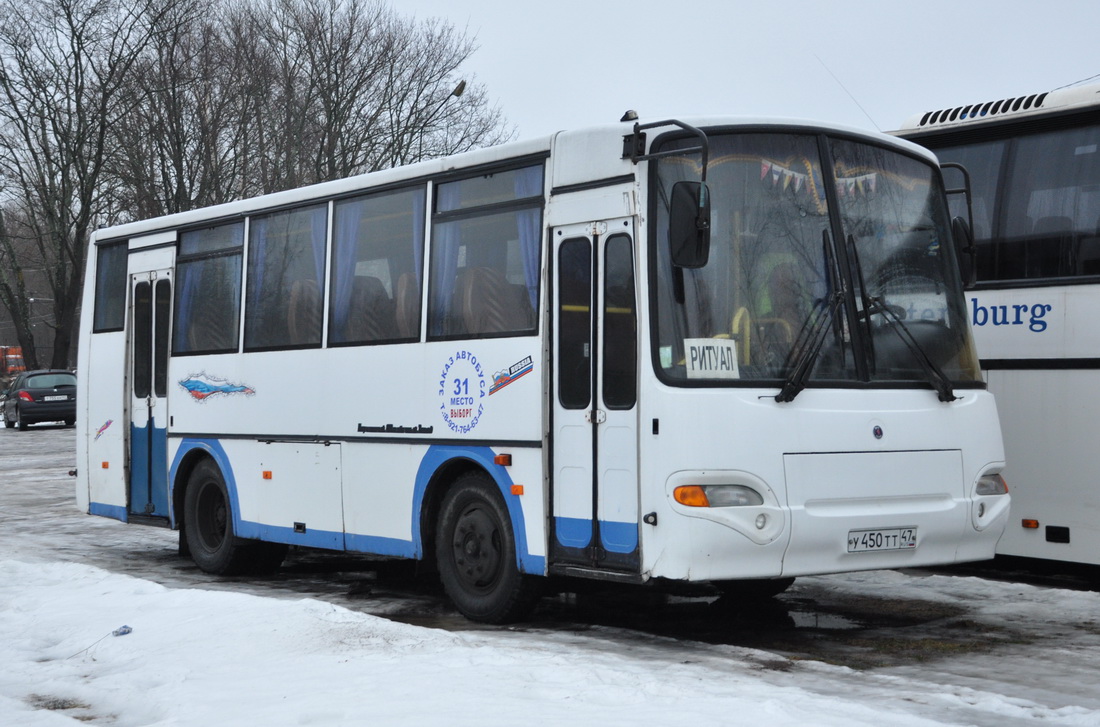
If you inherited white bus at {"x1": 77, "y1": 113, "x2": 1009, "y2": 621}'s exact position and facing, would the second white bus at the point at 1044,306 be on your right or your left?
on your left

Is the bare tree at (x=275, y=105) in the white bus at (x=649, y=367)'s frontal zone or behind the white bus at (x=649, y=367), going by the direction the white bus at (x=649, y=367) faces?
behind

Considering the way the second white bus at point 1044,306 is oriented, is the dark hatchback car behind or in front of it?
behind

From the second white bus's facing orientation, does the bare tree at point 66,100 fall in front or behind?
behind

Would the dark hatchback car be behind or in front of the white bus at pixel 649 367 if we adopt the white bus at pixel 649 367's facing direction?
behind

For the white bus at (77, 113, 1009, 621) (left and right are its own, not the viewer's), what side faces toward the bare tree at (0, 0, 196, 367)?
back

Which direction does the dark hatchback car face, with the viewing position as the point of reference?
facing away from the viewer and to the left of the viewer
